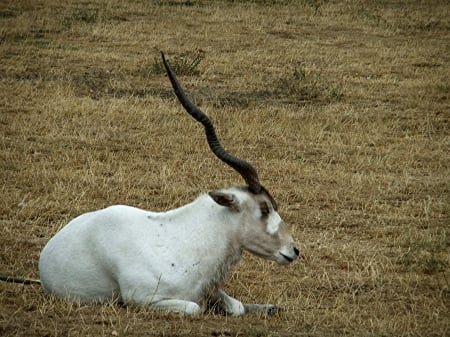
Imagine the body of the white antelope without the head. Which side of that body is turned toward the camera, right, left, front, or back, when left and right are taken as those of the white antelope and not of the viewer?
right
